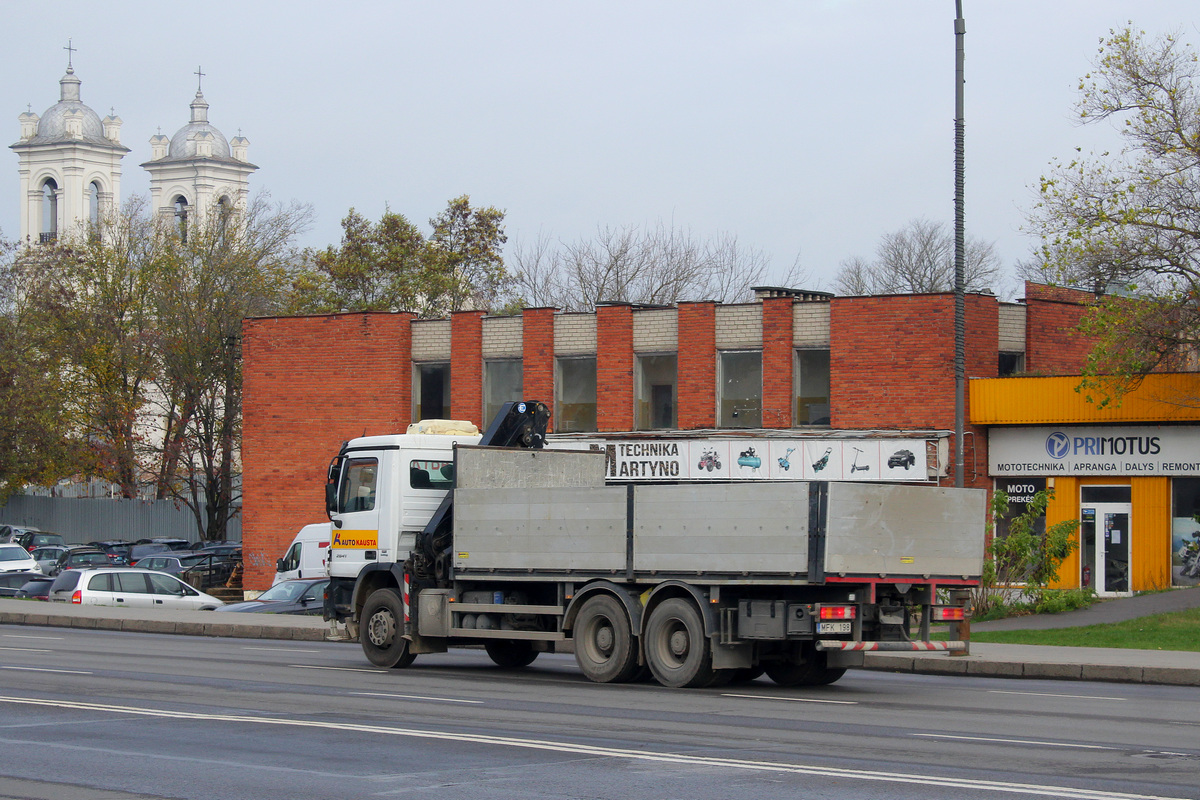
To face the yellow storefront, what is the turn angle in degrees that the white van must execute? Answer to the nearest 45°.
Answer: approximately 135° to its left

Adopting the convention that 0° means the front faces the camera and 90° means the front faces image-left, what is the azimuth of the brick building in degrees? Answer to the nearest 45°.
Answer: approximately 0°

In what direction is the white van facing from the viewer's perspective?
to the viewer's left

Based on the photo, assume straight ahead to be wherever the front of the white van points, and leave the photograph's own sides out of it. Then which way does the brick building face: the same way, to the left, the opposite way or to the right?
to the left

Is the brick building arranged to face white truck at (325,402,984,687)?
yes

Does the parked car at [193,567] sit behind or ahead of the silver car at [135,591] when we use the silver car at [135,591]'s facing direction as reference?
ahead

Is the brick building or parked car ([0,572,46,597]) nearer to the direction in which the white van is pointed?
the parked car

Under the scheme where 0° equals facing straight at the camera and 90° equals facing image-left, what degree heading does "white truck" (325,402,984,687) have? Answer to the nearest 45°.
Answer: approximately 135°

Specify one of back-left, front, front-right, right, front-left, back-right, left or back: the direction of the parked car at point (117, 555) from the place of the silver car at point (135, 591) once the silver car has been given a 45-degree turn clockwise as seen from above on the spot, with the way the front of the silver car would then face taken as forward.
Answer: left

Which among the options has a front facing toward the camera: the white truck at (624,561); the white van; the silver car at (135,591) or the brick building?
the brick building
